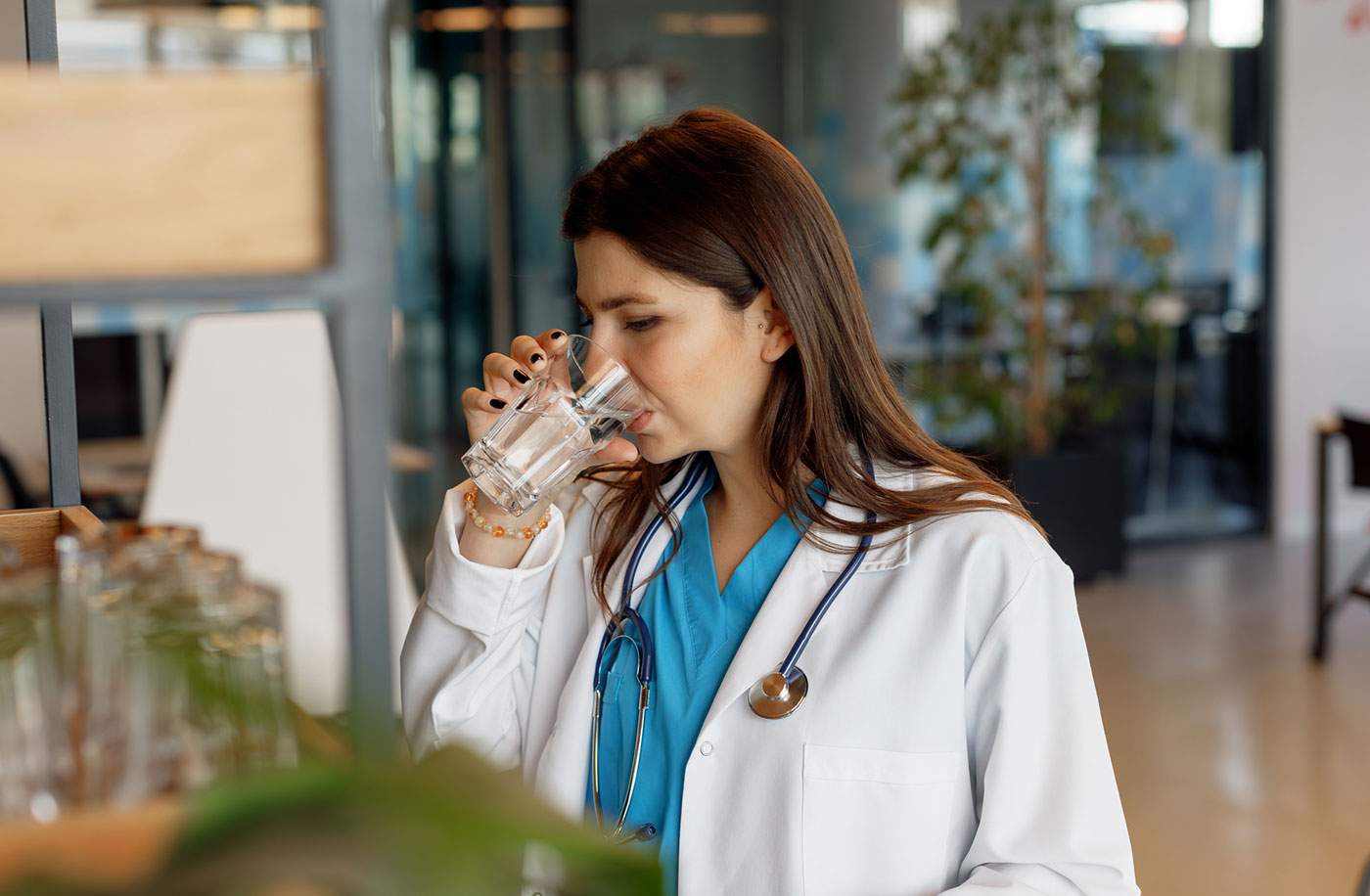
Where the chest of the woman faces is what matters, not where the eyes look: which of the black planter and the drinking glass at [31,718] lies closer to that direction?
the drinking glass

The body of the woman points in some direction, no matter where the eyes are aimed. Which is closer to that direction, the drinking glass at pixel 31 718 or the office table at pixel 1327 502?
the drinking glass

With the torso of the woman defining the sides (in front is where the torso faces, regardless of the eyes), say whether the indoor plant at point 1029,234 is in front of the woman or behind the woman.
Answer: behind

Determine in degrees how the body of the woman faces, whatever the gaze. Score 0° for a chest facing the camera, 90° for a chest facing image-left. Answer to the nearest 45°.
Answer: approximately 45°

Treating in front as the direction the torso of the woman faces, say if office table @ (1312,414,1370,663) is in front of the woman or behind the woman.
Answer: behind

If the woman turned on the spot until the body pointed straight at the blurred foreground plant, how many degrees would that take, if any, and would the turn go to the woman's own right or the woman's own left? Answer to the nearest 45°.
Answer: approximately 45° to the woman's own left

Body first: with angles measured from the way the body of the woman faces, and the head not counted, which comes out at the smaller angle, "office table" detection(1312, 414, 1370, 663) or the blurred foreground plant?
the blurred foreground plant
